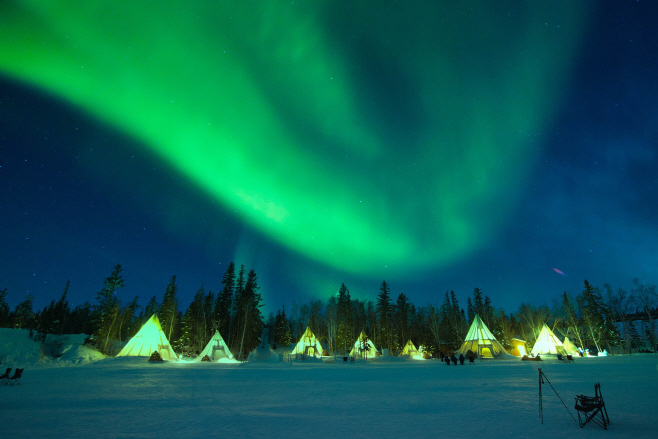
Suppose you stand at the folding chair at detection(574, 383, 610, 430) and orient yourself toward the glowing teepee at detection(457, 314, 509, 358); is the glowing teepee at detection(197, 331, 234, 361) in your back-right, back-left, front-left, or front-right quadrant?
front-left

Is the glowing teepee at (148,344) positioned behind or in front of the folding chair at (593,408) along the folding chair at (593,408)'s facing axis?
in front

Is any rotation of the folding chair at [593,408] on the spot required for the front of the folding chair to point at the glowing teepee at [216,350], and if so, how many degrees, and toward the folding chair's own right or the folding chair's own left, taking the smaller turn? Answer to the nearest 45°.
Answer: approximately 45° to the folding chair's own right

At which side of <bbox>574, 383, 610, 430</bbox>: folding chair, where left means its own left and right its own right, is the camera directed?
left

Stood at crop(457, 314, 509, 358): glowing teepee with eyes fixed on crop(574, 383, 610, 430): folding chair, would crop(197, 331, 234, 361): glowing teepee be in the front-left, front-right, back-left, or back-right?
front-right

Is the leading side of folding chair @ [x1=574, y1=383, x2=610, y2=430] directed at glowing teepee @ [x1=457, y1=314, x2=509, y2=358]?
no

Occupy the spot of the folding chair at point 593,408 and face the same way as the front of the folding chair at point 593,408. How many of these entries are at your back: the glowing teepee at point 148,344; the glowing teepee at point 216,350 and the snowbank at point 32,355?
0

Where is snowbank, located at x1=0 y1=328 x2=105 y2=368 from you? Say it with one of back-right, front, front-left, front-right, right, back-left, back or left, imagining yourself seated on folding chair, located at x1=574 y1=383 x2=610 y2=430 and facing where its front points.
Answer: front
